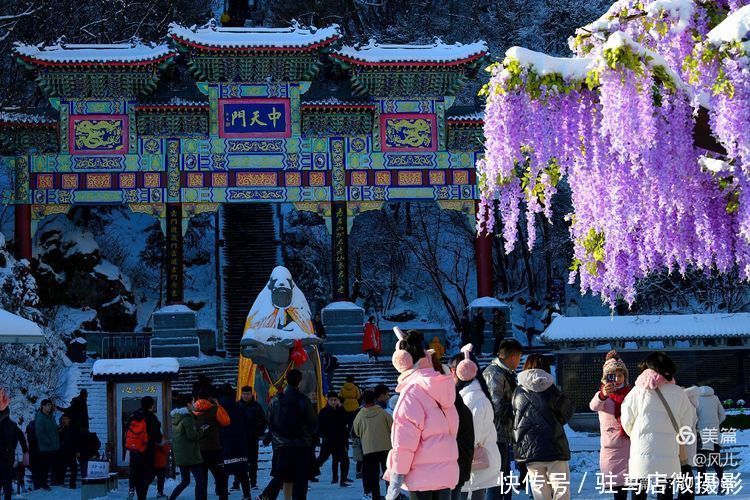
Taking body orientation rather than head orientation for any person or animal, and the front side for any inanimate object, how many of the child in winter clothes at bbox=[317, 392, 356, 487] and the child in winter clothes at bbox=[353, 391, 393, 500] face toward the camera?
1

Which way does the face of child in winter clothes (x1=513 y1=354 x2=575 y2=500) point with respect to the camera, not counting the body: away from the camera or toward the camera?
away from the camera

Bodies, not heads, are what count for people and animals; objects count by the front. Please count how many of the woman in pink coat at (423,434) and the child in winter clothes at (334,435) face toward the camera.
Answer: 1

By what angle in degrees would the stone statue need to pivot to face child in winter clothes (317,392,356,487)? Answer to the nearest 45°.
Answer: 0° — it already faces them

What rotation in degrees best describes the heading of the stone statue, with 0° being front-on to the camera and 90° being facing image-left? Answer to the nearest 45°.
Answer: approximately 0°

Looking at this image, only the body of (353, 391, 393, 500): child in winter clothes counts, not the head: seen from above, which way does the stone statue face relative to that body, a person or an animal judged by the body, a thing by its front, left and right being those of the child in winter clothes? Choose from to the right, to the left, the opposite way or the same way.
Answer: the opposite way

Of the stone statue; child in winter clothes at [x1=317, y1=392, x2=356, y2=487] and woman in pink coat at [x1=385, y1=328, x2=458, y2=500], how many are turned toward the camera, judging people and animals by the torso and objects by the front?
2

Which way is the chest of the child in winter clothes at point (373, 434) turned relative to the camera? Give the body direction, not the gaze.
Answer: away from the camera

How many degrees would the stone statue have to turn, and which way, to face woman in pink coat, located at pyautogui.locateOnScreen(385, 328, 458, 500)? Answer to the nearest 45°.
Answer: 0° — it already faces them
